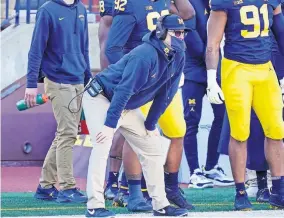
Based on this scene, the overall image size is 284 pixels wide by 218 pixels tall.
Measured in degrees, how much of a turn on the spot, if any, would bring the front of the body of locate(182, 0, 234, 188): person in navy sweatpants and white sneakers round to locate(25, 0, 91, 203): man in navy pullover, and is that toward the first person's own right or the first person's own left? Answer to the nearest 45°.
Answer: approximately 90° to the first person's own right

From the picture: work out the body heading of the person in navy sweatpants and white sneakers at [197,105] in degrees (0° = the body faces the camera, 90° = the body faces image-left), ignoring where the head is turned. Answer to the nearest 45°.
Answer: approximately 315°

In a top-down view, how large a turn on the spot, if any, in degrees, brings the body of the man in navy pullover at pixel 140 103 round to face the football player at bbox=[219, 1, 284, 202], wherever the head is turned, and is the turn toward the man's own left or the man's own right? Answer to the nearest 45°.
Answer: approximately 90° to the man's own left

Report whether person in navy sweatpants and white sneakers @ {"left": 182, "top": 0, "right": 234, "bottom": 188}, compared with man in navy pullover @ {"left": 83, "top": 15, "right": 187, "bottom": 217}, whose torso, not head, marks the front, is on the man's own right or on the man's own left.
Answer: on the man's own left
